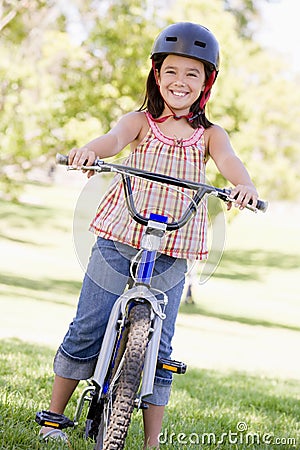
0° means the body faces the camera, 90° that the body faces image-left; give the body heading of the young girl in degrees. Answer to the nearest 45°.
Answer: approximately 0°
